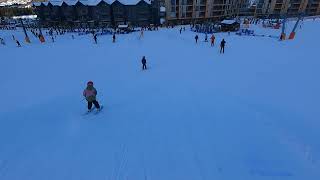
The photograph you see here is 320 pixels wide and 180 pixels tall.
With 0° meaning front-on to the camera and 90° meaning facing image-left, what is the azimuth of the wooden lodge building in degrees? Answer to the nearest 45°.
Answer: approximately 0°
